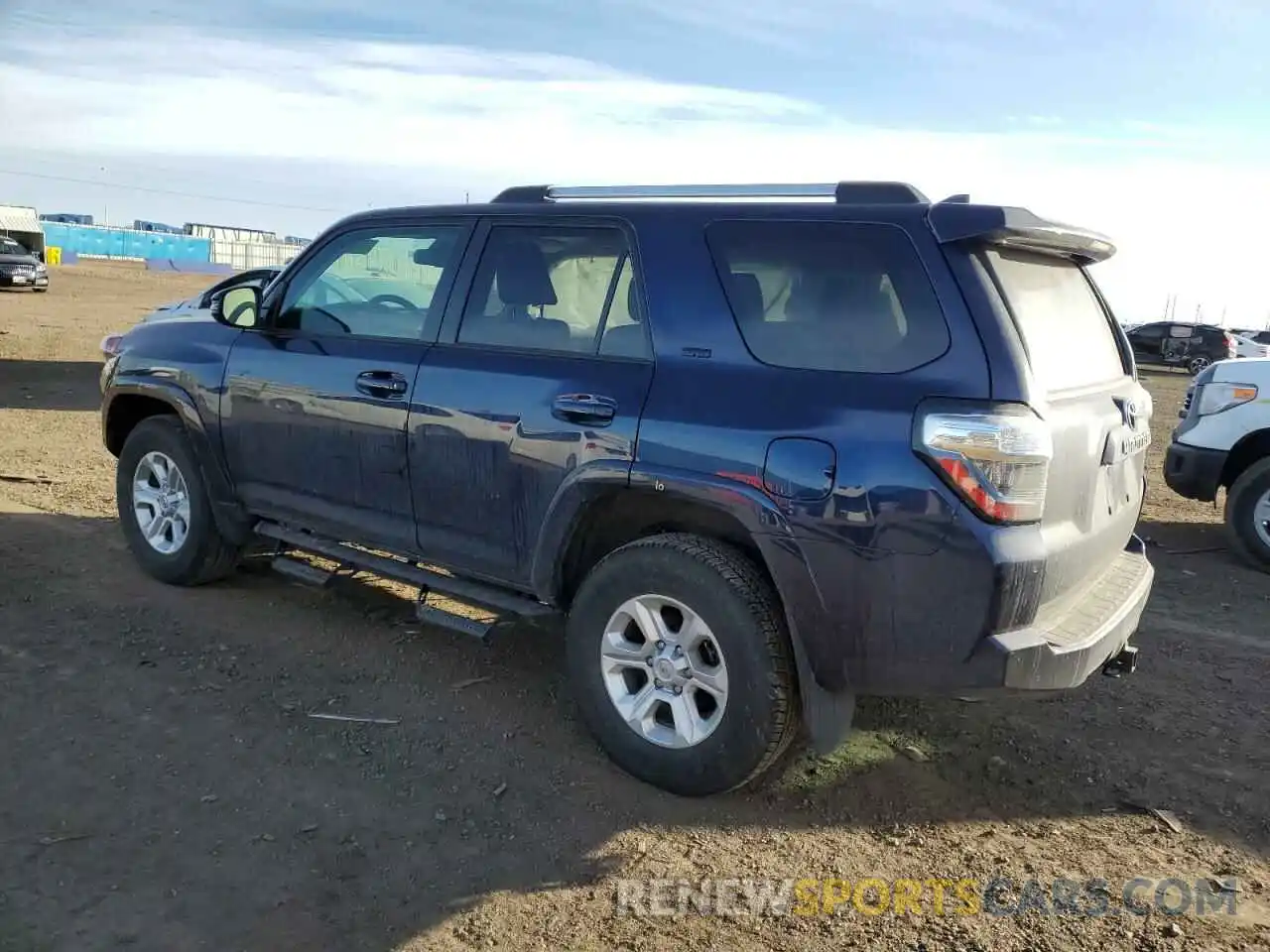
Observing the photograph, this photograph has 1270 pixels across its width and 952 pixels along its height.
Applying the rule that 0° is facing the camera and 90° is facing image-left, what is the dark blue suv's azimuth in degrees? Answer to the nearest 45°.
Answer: approximately 135°

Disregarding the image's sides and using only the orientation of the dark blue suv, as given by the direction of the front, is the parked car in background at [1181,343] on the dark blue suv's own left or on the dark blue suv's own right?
on the dark blue suv's own right

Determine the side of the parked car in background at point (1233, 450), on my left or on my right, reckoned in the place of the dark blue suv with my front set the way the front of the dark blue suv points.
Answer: on my right

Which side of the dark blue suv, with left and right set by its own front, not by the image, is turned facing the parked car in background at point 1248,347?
right
